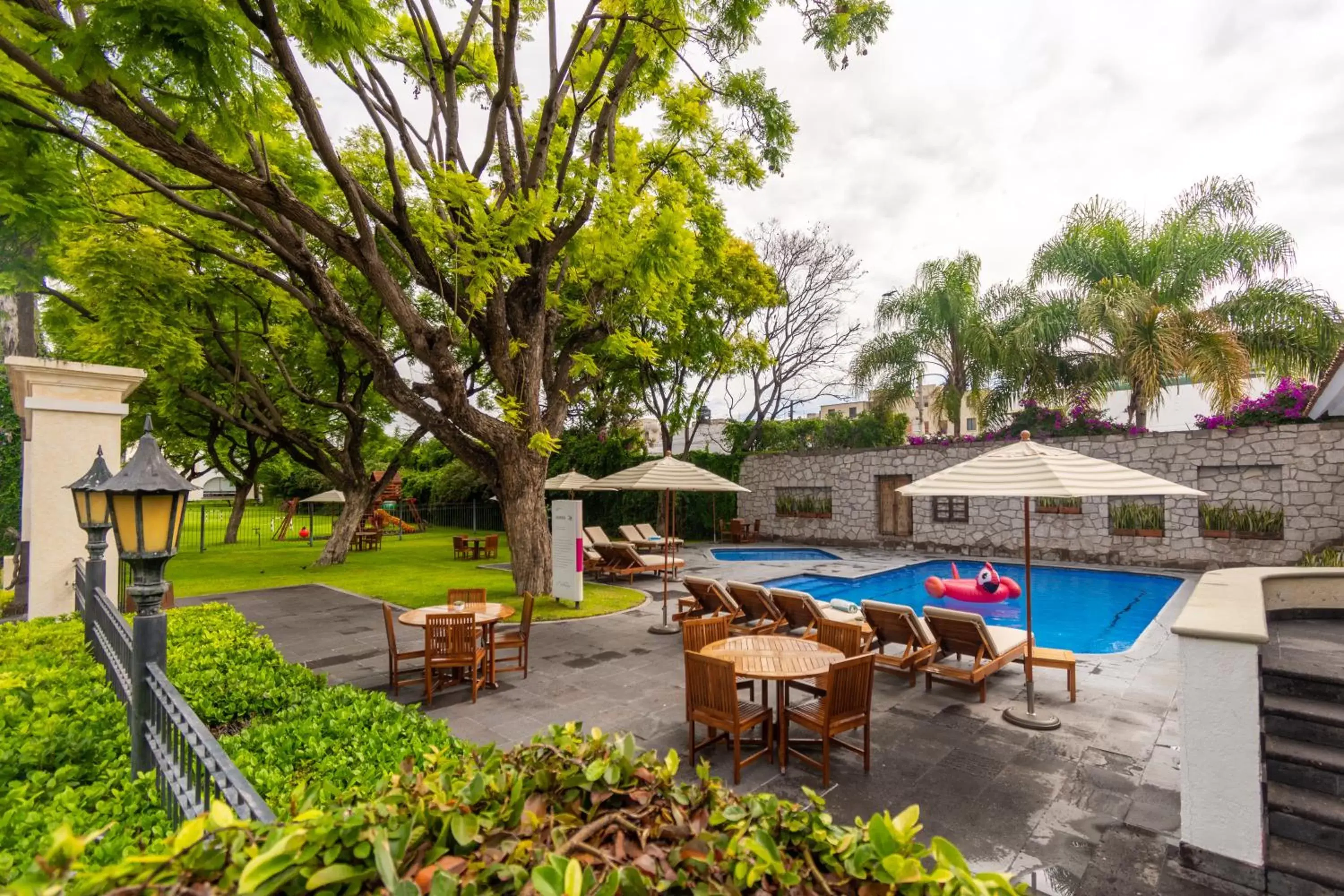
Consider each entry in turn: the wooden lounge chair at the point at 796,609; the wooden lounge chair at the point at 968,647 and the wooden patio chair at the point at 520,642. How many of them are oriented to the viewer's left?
1

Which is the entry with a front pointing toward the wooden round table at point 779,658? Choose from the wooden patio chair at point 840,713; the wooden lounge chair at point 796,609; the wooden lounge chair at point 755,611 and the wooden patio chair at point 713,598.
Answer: the wooden patio chair at point 840,713

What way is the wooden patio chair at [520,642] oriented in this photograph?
to the viewer's left

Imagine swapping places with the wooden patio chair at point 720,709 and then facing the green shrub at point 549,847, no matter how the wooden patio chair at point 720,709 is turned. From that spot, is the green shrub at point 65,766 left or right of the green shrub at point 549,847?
right

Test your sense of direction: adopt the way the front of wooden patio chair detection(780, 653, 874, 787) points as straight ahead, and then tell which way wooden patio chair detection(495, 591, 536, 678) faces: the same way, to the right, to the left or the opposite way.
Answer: to the left

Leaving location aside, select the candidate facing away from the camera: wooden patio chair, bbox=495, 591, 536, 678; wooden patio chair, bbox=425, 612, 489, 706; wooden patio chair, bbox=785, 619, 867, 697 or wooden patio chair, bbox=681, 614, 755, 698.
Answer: wooden patio chair, bbox=425, 612, 489, 706

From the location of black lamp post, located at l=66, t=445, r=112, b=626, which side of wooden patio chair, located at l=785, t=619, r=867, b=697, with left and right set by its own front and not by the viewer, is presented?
front

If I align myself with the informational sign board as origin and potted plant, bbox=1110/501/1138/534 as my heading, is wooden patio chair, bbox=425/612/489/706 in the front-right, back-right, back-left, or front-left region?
back-right

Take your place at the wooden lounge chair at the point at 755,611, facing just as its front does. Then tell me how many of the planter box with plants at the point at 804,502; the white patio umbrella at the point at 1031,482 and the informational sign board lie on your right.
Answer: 1

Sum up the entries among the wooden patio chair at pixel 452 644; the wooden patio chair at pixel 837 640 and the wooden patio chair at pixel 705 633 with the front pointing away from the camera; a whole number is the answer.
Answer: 1

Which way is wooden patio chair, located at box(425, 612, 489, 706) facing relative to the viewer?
away from the camera
